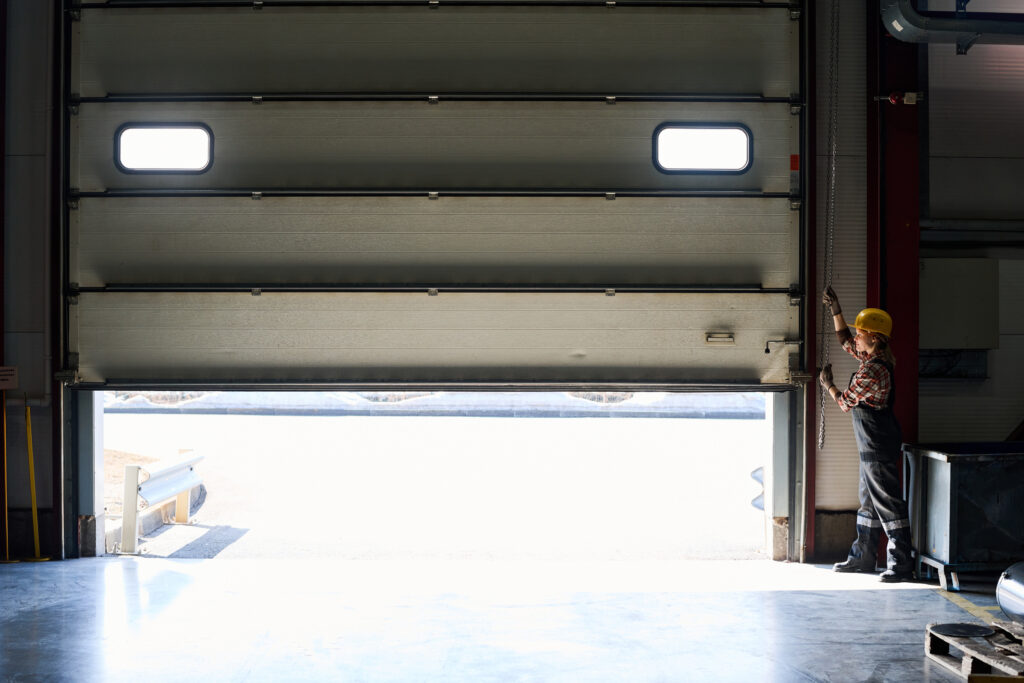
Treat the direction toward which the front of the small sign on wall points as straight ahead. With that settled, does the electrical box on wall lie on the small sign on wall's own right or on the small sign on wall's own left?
on the small sign on wall's own left

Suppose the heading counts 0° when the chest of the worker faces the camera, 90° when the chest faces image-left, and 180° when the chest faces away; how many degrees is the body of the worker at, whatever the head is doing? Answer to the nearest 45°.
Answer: approximately 90°

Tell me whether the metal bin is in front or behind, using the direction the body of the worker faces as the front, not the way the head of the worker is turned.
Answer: behind

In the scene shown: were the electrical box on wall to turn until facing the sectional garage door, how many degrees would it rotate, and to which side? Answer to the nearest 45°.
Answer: approximately 45° to its right

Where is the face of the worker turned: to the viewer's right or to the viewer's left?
to the viewer's left
